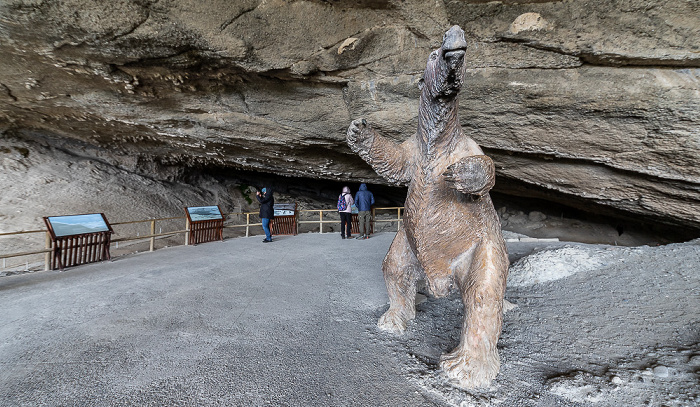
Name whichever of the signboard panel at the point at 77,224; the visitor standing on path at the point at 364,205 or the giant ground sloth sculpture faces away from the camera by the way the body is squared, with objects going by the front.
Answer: the visitor standing on path

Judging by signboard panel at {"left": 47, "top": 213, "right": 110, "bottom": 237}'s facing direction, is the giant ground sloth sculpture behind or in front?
in front

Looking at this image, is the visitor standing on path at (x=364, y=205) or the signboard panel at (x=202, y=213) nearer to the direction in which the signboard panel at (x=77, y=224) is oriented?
the visitor standing on path

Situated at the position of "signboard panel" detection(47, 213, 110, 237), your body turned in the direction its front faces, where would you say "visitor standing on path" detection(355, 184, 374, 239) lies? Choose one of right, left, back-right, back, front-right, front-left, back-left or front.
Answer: front-left

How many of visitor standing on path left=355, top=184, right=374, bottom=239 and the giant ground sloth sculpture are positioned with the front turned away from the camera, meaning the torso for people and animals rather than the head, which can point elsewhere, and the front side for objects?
1

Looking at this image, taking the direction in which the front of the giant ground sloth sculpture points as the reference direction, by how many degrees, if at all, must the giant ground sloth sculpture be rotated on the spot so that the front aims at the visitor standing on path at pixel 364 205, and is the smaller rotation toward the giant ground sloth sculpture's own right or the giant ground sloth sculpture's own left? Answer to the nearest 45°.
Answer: approximately 135° to the giant ground sloth sculpture's own right

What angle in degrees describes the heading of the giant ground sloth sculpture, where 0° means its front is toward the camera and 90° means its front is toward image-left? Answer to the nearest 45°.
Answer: approximately 45°

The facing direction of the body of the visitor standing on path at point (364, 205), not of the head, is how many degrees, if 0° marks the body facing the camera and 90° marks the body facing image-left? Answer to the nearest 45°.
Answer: approximately 180°

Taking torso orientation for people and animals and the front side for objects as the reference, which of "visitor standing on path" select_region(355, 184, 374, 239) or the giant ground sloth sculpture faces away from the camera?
the visitor standing on path

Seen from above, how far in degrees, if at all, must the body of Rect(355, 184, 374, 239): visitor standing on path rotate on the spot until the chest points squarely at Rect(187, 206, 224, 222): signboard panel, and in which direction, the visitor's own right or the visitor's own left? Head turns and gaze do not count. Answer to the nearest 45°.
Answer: approximately 90° to the visitor's own left

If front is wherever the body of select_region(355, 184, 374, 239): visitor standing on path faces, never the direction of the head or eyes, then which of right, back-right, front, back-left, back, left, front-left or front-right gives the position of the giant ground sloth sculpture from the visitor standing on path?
back

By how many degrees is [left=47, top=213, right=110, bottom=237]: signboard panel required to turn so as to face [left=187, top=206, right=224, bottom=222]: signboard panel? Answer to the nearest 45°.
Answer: approximately 90° to its left
